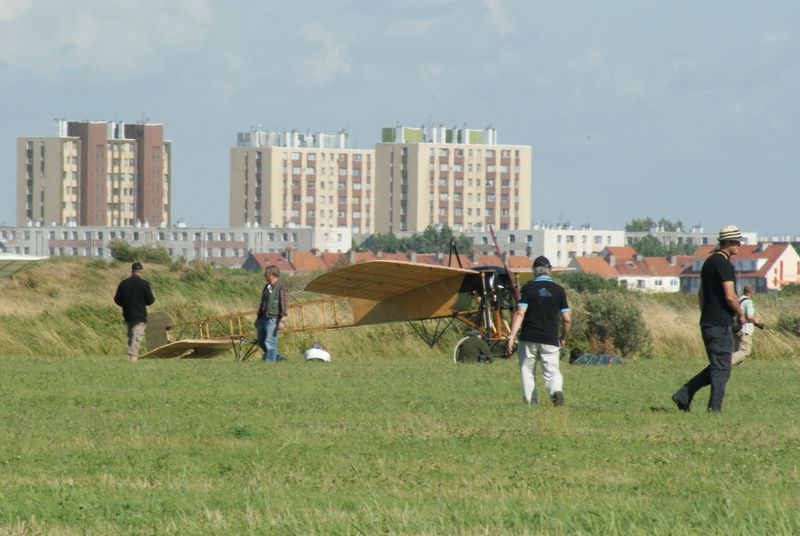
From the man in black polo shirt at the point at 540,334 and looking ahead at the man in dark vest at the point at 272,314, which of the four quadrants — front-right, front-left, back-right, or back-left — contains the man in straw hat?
back-right

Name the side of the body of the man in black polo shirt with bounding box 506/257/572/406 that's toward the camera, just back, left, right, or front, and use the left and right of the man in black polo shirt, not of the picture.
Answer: back

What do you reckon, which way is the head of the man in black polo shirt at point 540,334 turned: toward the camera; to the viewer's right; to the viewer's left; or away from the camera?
away from the camera

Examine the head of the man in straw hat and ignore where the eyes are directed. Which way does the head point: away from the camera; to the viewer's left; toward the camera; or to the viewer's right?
to the viewer's right

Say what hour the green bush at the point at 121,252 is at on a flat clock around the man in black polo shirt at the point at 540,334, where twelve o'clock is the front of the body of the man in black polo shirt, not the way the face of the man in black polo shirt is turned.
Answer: The green bush is roughly at 11 o'clock from the man in black polo shirt.

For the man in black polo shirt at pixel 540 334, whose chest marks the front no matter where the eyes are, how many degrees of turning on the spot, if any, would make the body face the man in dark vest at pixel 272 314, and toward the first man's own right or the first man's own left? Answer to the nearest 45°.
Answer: approximately 45° to the first man's own left

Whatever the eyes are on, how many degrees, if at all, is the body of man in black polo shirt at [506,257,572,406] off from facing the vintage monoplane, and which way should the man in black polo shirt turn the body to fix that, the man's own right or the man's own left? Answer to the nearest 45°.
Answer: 0° — they already face it
